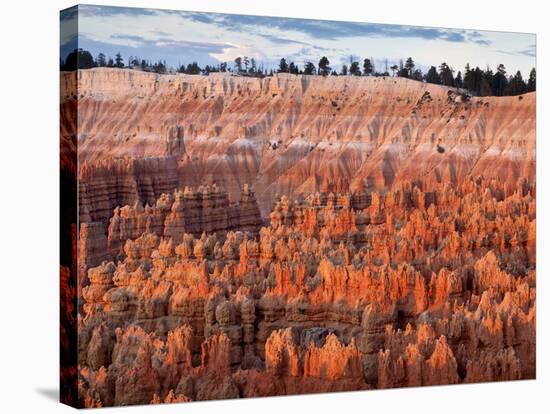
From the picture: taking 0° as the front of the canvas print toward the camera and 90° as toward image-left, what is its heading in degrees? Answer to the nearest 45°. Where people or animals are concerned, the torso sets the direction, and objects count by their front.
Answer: approximately 315°
